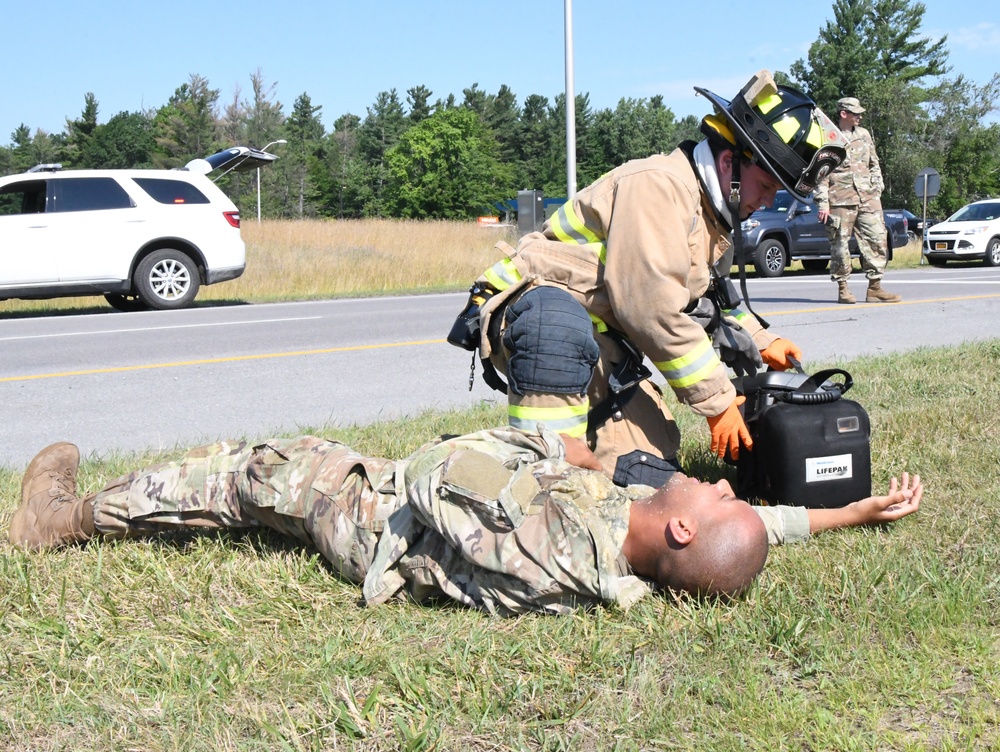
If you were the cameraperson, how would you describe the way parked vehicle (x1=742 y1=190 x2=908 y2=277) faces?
facing the viewer and to the left of the viewer

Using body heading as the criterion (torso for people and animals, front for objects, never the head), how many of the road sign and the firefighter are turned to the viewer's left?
0

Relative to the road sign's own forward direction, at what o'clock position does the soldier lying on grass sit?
The soldier lying on grass is roughly at 6 o'clock from the road sign.

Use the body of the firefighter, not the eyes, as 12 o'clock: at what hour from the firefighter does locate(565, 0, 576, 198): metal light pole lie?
The metal light pole is roughly at 9 o'clock from the firefighter.

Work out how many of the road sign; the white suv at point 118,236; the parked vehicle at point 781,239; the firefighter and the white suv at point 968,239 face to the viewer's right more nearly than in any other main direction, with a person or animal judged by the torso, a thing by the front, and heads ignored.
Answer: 1

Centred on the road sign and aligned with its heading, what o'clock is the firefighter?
The firefighter is roughly at 6 o'clock from the road sign.

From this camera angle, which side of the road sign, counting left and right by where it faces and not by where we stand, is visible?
back

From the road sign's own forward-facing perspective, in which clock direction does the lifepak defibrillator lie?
The lifepak defibrillator is roughly at 6 o'clock from the road sign.

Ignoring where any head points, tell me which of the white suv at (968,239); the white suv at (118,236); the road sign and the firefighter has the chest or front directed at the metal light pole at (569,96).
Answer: the white suv at (968,239)

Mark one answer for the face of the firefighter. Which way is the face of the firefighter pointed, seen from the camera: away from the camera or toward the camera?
toward the camera

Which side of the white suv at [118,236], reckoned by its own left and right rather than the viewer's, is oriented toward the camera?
left

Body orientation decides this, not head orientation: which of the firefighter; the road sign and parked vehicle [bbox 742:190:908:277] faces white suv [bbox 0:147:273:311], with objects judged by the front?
the parked vehicle

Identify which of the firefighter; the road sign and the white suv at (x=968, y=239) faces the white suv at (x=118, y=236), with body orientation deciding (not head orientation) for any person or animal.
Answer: the white suv at (x=968, y=239)

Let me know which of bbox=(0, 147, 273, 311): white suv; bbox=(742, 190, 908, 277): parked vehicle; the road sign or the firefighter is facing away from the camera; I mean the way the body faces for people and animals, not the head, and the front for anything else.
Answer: the road sign

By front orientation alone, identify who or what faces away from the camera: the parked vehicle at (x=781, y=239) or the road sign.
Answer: the road sign
